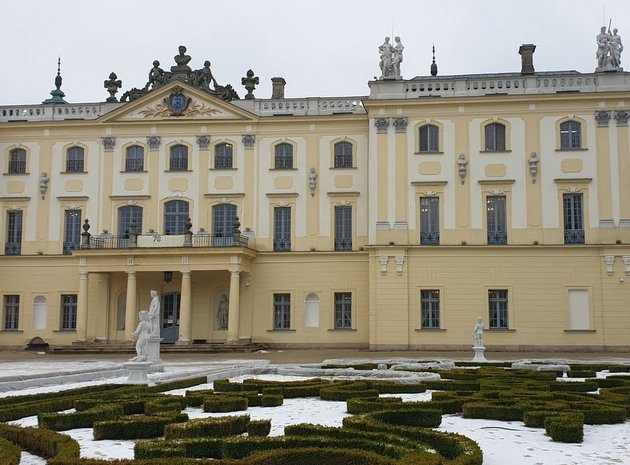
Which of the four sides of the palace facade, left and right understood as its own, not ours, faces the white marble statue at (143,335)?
front

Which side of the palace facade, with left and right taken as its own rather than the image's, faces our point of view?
front
